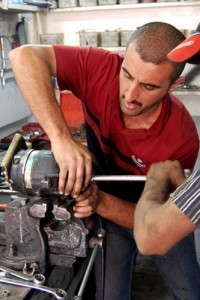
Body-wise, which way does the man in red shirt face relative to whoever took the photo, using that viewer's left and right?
facing the viewer and to the left of the viewer

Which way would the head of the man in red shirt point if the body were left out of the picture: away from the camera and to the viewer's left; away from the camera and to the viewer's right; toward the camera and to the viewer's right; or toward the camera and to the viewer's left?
toward the camera and to the viewer's left

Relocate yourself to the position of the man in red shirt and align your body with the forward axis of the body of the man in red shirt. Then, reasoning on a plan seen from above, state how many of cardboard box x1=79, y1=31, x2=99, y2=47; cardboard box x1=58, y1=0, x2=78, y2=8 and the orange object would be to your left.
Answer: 0

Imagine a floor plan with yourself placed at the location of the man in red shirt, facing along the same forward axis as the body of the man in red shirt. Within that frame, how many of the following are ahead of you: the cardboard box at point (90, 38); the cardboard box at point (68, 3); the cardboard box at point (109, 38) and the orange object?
0

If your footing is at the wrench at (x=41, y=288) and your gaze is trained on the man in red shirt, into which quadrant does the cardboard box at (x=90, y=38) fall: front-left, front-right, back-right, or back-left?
front-left

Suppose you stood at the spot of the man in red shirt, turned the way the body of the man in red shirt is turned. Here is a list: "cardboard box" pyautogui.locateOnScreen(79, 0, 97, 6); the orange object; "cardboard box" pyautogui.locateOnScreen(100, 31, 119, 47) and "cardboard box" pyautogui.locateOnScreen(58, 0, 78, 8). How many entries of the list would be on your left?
0

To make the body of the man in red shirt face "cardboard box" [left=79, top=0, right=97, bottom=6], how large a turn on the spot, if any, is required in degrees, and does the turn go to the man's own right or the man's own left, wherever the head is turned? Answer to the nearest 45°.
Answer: approximately 135° to the man's own right

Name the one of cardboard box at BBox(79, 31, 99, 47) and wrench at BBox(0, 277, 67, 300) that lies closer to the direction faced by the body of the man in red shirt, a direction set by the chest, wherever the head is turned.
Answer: the wrench

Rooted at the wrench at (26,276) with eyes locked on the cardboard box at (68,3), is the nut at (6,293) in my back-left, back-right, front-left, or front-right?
back-left

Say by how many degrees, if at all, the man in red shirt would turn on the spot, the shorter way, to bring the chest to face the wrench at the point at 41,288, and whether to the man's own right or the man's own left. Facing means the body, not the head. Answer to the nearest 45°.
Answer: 0° — they already face it

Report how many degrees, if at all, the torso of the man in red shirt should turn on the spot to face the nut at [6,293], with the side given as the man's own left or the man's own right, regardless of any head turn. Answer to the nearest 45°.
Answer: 0° — they already face it

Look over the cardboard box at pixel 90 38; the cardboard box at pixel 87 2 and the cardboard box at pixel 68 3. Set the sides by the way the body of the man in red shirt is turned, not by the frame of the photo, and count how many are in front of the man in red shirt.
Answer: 0

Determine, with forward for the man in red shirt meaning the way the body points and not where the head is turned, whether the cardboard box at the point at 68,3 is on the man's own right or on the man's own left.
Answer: on the man's own right

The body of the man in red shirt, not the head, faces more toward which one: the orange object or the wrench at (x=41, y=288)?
the wrench

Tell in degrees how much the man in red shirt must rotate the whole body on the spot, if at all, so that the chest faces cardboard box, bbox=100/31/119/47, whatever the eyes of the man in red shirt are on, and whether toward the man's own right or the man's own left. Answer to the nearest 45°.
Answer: approximately 135° to the man's own right

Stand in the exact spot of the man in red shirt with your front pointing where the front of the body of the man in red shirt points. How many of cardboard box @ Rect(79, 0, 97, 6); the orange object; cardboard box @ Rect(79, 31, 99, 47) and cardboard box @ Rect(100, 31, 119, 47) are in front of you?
0
